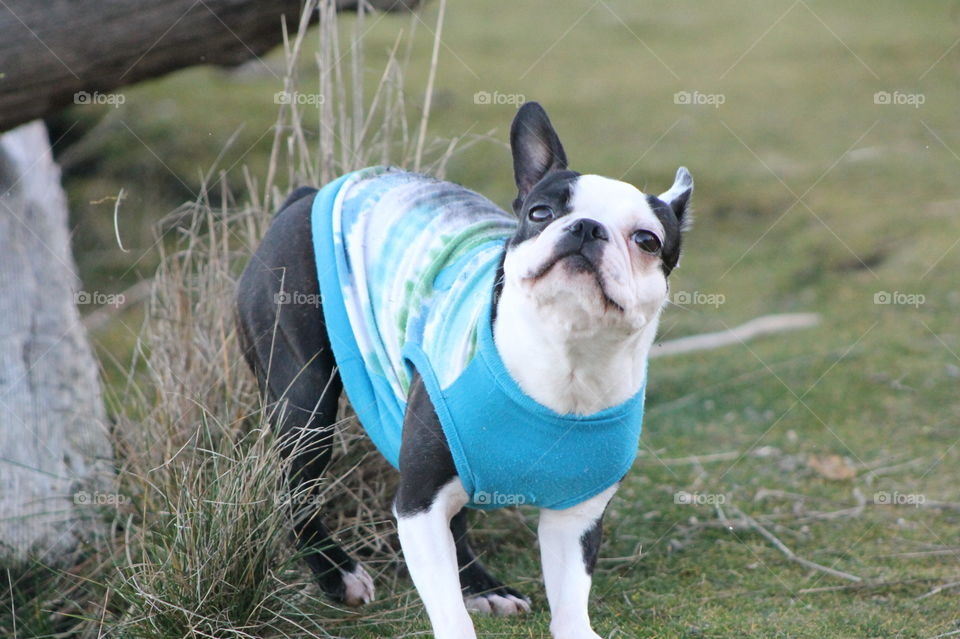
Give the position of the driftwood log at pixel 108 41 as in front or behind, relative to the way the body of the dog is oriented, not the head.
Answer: behind

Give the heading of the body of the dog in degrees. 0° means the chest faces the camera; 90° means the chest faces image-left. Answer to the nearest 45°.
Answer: approximately 315°

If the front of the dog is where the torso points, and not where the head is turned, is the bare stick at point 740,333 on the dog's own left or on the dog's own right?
on the dog's own left

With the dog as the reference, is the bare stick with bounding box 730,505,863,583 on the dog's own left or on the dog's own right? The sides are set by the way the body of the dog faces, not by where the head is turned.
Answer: on the dog's own left

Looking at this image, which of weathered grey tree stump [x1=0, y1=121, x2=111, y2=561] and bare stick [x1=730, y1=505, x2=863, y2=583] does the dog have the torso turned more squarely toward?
the bare stick

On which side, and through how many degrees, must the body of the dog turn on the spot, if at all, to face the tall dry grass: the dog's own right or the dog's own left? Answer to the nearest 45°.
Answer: approximately 180°

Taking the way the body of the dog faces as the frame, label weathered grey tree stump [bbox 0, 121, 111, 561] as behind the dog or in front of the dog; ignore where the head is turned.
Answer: behind
